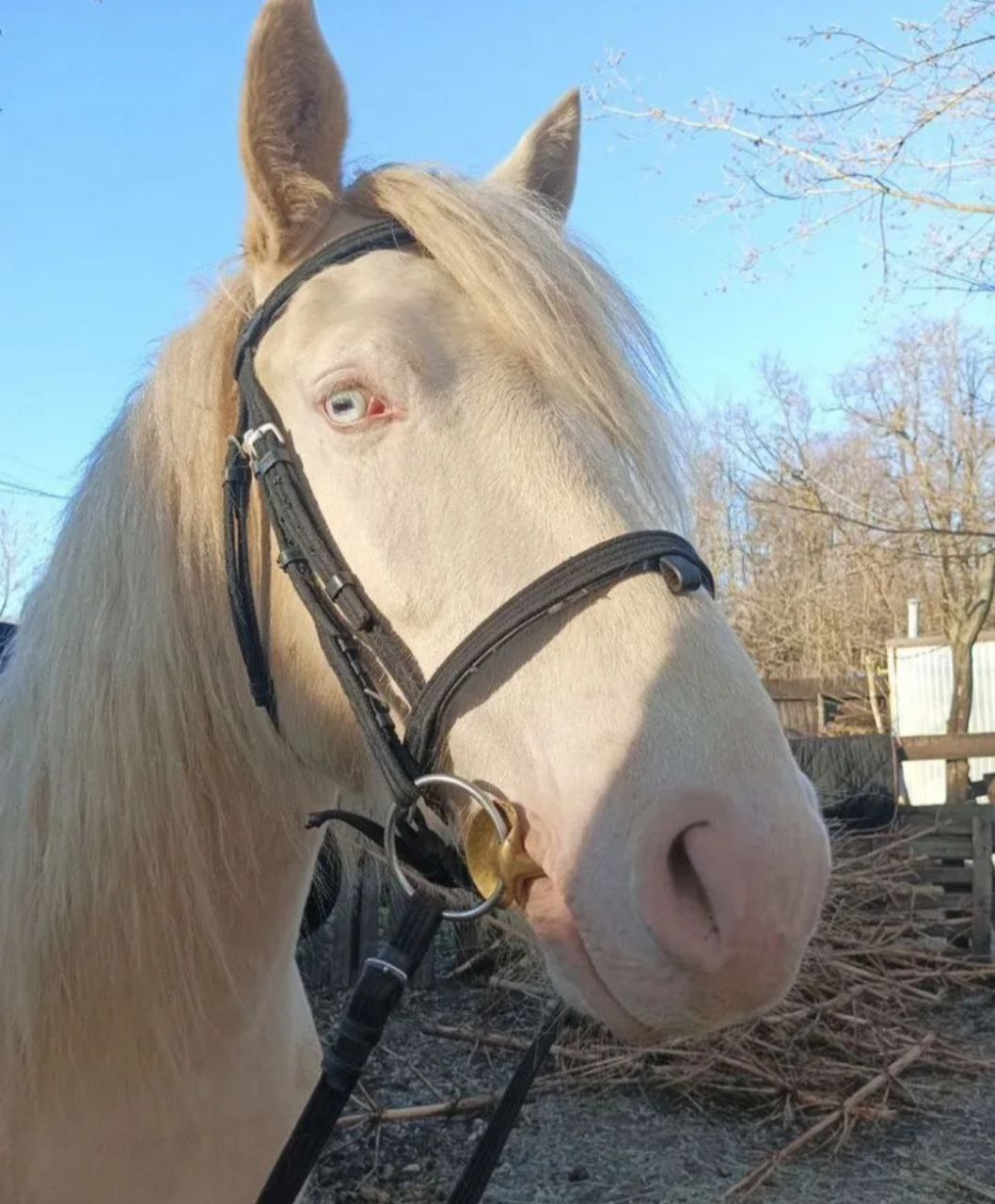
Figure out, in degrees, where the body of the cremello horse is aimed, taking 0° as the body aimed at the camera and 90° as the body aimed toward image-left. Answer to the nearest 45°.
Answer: approximately 315°

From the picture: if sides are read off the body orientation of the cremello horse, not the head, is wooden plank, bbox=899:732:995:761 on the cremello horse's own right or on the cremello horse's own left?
on the cremello horse's own left

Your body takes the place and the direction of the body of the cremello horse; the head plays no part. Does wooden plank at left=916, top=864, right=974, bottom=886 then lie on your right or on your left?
on your left
